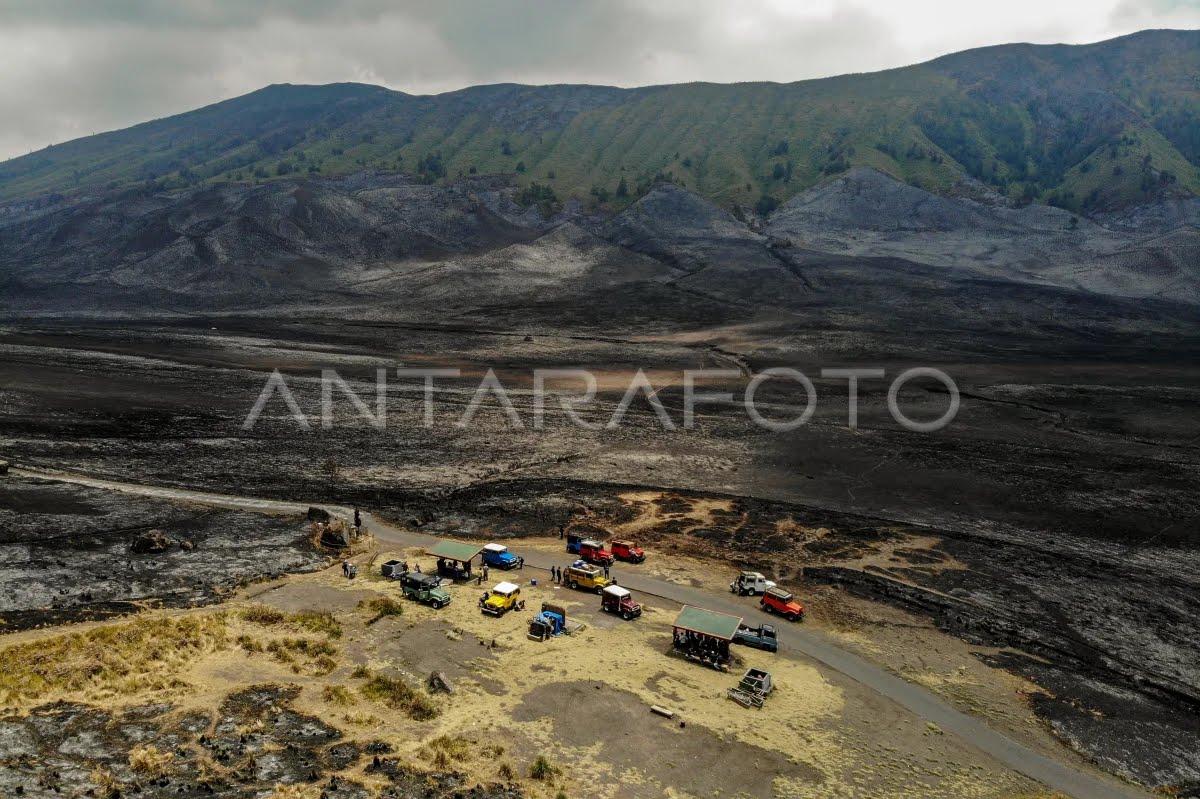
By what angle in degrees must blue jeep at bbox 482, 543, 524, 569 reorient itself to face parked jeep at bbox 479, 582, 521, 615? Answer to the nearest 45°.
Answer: approximately 45° to its right

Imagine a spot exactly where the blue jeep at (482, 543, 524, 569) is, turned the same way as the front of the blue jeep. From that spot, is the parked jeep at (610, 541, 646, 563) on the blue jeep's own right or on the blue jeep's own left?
on the blue jeep's own left

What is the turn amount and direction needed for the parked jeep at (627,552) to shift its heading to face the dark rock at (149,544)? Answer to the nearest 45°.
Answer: approximately 135° to its right

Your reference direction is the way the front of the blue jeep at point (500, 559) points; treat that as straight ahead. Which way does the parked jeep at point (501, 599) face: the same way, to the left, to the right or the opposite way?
to the right

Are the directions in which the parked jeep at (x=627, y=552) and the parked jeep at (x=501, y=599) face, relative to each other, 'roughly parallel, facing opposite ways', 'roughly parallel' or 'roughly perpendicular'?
roughly perpendicular

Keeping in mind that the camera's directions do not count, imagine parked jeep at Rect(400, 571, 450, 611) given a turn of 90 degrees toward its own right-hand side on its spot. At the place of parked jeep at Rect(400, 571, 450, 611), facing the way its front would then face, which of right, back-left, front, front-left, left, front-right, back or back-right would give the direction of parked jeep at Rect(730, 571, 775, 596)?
back-left

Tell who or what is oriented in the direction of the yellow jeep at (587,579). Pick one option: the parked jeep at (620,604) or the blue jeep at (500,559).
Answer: the blue jeep

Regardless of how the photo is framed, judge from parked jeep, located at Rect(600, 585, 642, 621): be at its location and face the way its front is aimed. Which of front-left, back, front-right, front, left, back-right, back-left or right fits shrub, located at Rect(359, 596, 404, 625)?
back-right

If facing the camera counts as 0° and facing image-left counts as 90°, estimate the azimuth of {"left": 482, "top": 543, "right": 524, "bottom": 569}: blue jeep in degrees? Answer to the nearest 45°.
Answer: approximately 315°

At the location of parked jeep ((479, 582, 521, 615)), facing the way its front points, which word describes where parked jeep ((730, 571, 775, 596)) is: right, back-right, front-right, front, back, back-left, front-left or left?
back-left

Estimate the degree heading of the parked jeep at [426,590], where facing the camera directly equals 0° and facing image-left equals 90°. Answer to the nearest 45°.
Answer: approximately 315°

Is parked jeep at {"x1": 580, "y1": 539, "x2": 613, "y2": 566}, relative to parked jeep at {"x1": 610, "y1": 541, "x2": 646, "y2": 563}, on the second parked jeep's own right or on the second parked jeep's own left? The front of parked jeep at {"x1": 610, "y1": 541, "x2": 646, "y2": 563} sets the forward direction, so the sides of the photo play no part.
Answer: on the second parked jeep's own right
